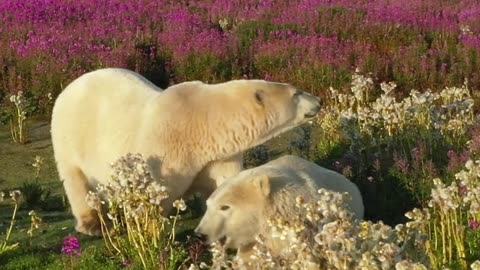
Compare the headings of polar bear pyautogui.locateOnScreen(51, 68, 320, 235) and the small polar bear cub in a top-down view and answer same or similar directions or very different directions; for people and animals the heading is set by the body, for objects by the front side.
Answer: very different directions

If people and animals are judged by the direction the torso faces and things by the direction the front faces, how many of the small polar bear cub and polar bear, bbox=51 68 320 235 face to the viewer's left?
1

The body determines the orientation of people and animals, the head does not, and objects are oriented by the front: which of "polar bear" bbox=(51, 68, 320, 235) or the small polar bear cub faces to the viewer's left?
the small polar bear cub

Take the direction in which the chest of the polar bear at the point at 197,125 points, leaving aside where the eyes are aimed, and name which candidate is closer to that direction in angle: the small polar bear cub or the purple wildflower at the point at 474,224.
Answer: the purple wildflower

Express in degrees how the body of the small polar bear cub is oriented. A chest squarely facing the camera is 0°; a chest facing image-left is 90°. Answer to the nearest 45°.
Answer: approximately 90°

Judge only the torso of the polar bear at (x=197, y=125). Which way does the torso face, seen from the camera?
to the viewer's right

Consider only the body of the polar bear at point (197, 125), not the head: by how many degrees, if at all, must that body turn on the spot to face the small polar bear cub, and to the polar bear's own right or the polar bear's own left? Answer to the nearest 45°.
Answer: approximately 90° to the polar bear's own right
